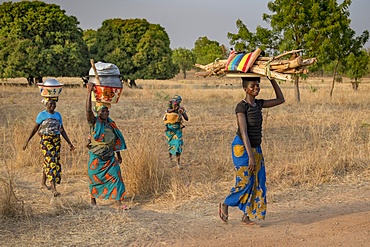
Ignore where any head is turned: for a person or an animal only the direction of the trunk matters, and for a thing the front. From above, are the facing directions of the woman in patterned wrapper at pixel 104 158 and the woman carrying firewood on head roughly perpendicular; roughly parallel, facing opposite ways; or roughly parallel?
roughly parallel

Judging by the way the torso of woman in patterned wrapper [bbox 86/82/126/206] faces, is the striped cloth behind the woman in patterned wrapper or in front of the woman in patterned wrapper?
in front

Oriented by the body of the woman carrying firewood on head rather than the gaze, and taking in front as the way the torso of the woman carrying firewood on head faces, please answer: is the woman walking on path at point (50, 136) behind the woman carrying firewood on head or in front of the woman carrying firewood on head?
behind

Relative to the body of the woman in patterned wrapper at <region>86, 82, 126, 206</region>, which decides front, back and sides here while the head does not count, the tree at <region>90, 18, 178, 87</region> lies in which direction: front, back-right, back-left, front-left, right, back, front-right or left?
back-left

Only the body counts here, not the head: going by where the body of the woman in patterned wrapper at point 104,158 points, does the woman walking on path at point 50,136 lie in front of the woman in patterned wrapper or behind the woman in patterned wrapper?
behind

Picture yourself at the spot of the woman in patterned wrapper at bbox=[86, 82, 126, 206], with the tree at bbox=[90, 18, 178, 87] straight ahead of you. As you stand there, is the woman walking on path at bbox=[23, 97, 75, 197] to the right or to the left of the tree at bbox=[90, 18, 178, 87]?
left

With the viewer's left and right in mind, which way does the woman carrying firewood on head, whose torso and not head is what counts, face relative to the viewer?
facing the viewer and to the right of the viewer

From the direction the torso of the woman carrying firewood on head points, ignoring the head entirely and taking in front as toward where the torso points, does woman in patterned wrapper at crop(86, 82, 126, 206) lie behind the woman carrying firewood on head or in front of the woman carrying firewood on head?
behind

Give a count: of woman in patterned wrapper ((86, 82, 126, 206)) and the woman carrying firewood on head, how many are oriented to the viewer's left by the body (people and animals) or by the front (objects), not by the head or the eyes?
0

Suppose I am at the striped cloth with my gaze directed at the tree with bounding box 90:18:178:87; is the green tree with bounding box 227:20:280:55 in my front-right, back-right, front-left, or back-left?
front-right
